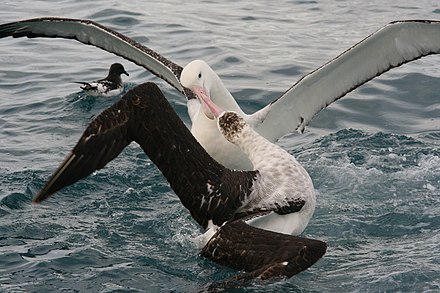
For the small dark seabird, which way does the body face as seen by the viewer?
to the viewer's right

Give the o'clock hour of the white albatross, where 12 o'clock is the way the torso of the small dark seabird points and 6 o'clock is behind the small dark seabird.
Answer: The white albatross is roughly at 2 o'clock from the small dark seabird.

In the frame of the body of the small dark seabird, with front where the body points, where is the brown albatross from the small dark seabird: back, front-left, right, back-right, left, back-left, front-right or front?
right
